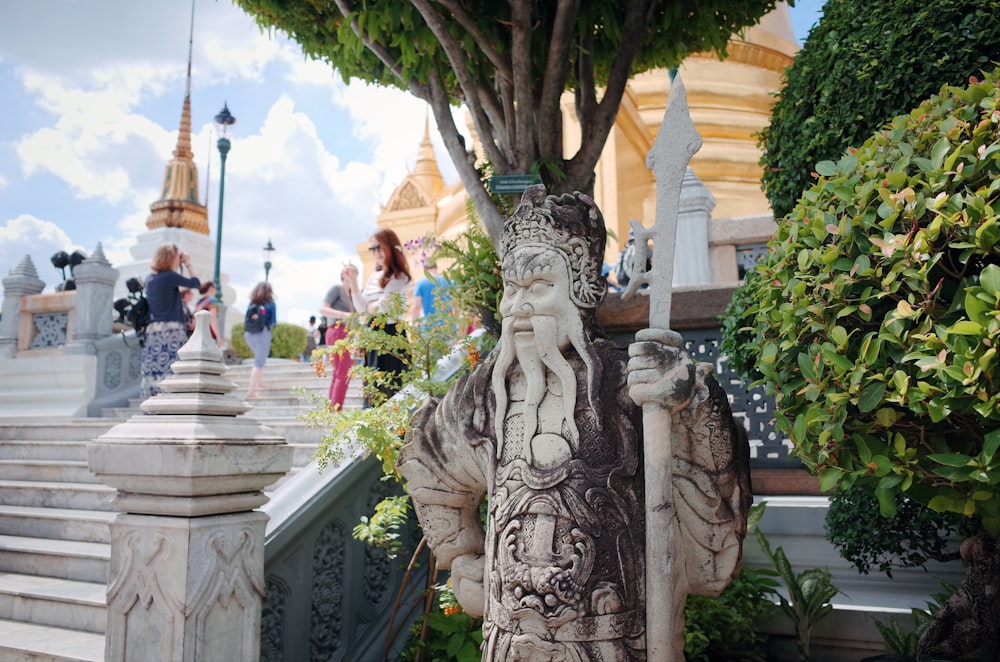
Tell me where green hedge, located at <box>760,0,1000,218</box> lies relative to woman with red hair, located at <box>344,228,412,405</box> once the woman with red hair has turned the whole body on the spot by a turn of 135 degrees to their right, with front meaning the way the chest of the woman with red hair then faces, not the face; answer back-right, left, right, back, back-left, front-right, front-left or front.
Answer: right

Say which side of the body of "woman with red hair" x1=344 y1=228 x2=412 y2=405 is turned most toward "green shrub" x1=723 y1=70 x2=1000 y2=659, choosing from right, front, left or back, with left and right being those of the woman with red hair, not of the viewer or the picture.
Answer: left

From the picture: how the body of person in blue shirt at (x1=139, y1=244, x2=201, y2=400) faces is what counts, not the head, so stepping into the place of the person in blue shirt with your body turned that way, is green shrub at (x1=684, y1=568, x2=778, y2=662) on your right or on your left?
on your right

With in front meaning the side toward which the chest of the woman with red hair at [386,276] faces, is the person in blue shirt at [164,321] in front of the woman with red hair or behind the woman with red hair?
in front

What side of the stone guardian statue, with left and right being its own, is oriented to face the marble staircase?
right

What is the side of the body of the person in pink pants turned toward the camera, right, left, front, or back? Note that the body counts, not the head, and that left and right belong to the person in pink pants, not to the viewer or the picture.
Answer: right
